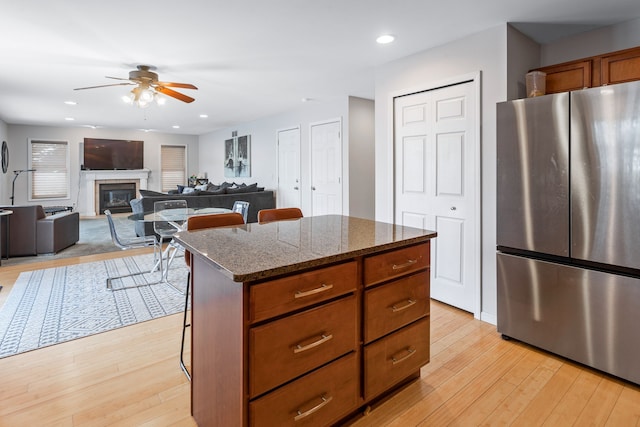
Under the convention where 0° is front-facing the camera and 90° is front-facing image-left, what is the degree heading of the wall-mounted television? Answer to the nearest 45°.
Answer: approximately 0°

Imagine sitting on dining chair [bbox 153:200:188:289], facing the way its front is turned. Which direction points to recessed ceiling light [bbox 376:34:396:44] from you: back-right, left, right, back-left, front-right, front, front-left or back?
back-right

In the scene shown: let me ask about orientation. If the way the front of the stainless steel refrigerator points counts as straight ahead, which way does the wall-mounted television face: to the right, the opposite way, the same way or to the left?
to the left

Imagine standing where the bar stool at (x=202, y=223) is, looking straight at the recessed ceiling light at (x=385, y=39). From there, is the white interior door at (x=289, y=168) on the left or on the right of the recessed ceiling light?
left

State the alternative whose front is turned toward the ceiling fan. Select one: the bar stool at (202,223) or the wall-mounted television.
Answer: the wall-mounted television

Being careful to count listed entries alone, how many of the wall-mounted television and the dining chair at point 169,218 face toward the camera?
1

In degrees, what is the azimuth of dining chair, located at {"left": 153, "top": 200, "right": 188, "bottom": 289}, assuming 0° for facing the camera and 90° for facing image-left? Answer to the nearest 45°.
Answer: approximately 180°

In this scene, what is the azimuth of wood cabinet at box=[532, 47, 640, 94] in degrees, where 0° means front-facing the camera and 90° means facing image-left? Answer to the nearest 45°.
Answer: approximately 45°

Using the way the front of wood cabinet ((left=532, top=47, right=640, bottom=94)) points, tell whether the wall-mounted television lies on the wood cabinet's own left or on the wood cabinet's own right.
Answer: on the wood cabinet's own right

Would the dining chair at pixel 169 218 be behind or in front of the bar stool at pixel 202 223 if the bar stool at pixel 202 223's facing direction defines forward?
behind
